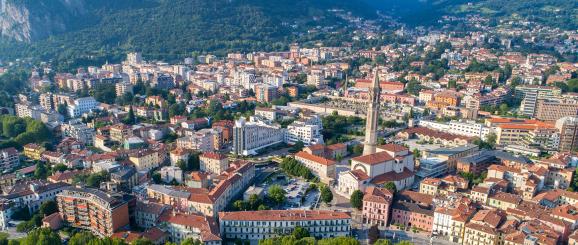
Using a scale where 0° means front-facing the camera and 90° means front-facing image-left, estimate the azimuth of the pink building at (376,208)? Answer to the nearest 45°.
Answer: approximately 0°

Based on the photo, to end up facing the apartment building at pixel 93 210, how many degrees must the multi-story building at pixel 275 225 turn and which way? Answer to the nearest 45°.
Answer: approximately 90° to its right

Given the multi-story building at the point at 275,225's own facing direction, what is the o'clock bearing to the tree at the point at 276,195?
The tree is roughly at 6 o'clock from the multi-story building.

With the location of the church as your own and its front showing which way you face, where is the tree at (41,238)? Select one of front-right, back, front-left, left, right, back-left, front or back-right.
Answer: front

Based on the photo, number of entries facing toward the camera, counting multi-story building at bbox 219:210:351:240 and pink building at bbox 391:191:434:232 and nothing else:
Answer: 2

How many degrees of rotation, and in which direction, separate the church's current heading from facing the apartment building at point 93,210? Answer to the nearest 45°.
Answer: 0° — it already faces it

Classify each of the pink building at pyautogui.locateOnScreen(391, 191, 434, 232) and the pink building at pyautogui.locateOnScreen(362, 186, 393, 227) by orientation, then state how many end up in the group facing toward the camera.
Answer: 2

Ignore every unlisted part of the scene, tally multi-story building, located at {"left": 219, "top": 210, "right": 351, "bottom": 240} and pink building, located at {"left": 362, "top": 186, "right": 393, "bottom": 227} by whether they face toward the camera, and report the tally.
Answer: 2

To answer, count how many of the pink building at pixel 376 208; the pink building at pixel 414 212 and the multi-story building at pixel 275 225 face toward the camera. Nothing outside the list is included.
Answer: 3

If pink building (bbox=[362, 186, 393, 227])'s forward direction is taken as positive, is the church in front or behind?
behind

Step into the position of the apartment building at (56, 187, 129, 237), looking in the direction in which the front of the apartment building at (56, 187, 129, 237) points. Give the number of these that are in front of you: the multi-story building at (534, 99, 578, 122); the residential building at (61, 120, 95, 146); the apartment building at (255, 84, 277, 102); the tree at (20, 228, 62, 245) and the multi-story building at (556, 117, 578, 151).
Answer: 1

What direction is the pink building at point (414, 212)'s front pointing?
toward the camera

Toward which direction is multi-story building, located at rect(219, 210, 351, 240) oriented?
toward the camera
